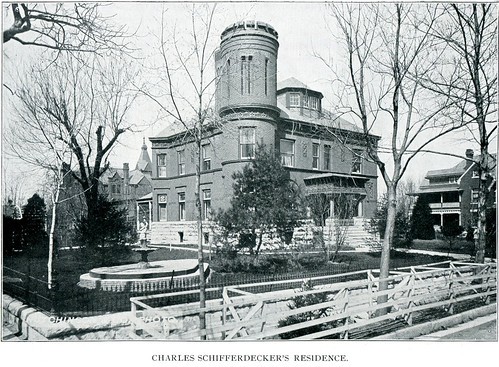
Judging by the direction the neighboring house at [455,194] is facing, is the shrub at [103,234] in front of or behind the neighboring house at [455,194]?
in front

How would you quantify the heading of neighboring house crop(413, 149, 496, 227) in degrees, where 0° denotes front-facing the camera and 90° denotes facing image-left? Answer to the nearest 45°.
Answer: approximately 45°

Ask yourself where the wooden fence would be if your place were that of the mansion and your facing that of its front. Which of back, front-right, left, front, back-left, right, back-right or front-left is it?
front-right

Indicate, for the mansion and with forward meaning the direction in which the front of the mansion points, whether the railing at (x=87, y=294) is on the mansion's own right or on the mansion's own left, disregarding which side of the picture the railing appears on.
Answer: on the mansion's own right

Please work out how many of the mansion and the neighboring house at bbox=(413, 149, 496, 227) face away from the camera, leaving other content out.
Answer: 0

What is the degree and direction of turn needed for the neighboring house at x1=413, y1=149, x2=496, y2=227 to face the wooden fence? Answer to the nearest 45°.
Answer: approximately 45° to its left
